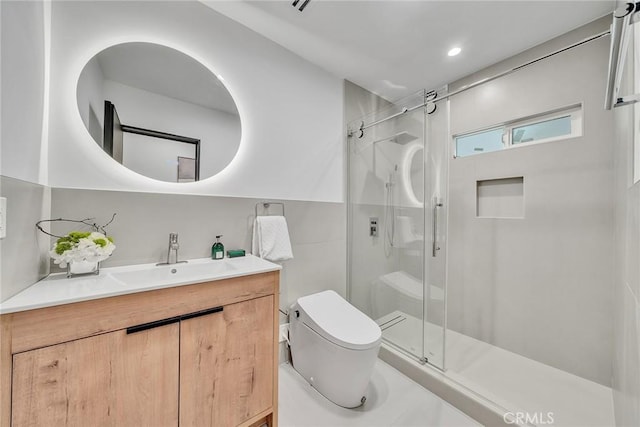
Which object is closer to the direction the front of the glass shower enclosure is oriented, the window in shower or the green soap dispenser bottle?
the green soap dispenser bottle

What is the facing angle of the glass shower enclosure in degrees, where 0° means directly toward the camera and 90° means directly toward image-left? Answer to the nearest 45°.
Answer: approximately 45°

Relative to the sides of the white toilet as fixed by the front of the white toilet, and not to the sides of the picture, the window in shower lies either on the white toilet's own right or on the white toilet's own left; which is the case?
on the white toilet's own left

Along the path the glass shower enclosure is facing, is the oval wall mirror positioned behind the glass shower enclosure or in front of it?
in front

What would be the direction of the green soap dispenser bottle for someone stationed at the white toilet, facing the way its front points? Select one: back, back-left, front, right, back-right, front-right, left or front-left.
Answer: back-right

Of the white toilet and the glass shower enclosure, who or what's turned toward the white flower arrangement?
the glass shower enclosure

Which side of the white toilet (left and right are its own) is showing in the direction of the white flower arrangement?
right

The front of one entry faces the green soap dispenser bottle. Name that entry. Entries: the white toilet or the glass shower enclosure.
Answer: the glass shower enclosure

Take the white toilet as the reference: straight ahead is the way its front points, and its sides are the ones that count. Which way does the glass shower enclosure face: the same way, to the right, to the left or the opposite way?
to the right

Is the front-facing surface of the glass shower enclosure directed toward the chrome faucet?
yes

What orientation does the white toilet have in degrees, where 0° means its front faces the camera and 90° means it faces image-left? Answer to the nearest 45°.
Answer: approximately 315°
